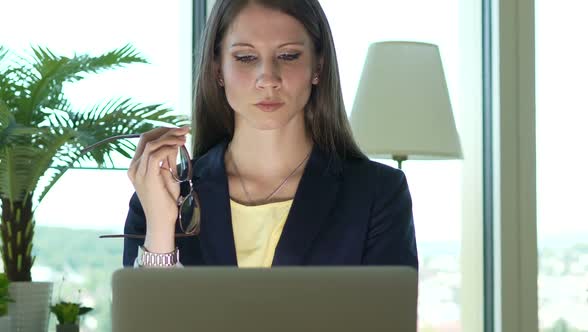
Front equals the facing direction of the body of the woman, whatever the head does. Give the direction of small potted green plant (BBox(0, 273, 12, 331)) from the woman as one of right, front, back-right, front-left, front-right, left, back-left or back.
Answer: back-right

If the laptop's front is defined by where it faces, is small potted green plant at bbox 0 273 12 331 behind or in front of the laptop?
in front

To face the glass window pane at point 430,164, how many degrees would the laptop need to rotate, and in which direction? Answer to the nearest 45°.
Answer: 0° — it already faces it

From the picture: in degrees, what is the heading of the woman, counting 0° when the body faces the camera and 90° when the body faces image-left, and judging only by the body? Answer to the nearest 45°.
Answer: approximately 0°

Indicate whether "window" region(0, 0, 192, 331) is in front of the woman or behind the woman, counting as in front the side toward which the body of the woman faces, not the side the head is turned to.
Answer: behind

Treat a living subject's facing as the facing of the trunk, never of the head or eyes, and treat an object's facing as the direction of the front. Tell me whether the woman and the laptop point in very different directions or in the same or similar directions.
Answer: very different directions

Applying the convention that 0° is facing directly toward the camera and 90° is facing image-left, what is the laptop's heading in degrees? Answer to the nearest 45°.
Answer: approximately 180°

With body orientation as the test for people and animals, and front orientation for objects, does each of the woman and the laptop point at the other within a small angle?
yes

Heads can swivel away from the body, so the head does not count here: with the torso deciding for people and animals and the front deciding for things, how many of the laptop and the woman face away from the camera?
1

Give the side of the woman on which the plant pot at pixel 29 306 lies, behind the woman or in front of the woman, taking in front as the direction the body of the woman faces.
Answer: behind
